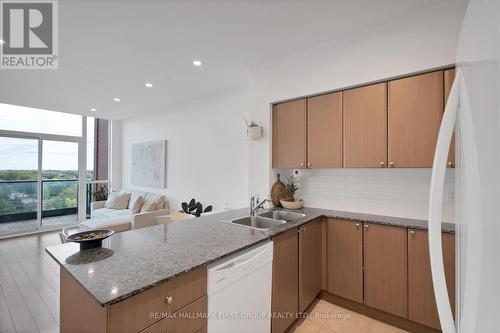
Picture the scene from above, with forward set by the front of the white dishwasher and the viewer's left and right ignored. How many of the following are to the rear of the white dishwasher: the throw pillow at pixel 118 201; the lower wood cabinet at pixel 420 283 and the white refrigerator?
1

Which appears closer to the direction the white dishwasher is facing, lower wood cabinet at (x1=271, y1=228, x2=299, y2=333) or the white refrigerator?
the white refrigerator

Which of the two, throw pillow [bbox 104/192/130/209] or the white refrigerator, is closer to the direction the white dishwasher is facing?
the white refrigerator

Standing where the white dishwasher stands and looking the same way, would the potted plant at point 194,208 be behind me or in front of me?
behind

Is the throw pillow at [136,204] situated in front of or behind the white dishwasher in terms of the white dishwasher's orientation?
behind

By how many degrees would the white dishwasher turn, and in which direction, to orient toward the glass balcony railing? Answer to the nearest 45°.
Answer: approximately 180°

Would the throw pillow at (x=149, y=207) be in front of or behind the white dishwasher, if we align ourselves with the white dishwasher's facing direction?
behind

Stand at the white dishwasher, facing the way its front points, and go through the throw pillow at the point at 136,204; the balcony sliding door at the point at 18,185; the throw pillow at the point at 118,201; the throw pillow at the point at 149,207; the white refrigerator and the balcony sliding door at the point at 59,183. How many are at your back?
5

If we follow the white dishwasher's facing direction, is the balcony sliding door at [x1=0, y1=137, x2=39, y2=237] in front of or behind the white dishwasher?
behind

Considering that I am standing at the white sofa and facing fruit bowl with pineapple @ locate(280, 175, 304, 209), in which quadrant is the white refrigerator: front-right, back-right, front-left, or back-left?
front-right

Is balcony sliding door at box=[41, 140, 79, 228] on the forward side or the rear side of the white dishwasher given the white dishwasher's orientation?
on the rear side

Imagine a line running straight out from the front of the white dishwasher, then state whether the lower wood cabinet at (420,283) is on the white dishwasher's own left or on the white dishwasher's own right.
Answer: on the white dishwasher's own left

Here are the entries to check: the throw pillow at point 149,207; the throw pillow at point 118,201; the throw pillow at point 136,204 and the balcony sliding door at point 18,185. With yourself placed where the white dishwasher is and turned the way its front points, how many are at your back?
4

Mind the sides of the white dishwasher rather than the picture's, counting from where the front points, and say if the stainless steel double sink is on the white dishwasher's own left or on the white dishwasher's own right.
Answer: on the white dishwasher's own left

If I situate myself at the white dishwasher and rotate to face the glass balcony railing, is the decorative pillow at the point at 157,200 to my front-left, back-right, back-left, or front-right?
front-right

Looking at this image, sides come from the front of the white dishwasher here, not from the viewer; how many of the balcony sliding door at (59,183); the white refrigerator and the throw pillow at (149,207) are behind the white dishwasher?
2
